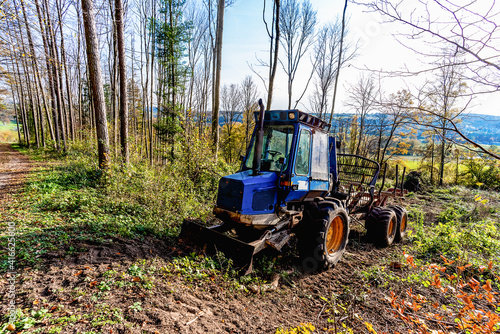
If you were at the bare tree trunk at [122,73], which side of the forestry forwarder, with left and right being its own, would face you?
right

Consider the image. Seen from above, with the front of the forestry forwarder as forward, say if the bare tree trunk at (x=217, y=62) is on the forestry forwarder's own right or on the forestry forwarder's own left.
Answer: on the forestry forwarder's own right

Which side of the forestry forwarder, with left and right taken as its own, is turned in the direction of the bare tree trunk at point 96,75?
right

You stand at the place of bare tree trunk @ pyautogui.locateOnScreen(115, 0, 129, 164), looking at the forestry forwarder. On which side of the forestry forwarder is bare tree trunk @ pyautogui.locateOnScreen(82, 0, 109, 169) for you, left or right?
right

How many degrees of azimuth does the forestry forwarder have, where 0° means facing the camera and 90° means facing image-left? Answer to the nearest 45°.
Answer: approximately 45°
